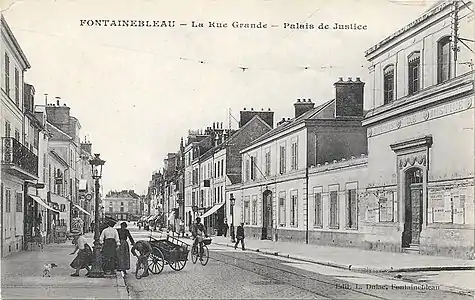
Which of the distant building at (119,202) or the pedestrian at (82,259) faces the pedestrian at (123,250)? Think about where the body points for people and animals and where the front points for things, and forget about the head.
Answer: the distant building

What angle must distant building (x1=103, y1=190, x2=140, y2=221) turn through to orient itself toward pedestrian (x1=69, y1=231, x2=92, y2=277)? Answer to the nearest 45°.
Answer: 0° — it already faces them

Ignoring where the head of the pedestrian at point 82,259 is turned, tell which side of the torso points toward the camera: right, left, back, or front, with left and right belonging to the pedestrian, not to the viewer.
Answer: left

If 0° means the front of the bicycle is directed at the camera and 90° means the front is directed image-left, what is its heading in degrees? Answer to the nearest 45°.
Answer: approximately 315°

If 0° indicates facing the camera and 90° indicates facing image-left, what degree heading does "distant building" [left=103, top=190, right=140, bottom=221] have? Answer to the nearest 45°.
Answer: approximately 0°

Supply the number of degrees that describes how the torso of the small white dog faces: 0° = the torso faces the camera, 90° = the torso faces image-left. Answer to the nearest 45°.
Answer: approximately 270°

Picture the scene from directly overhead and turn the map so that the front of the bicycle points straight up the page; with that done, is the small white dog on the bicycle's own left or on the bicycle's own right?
on the bicycle's own right

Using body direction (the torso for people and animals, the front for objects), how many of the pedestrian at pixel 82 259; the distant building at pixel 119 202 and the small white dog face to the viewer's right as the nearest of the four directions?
1
